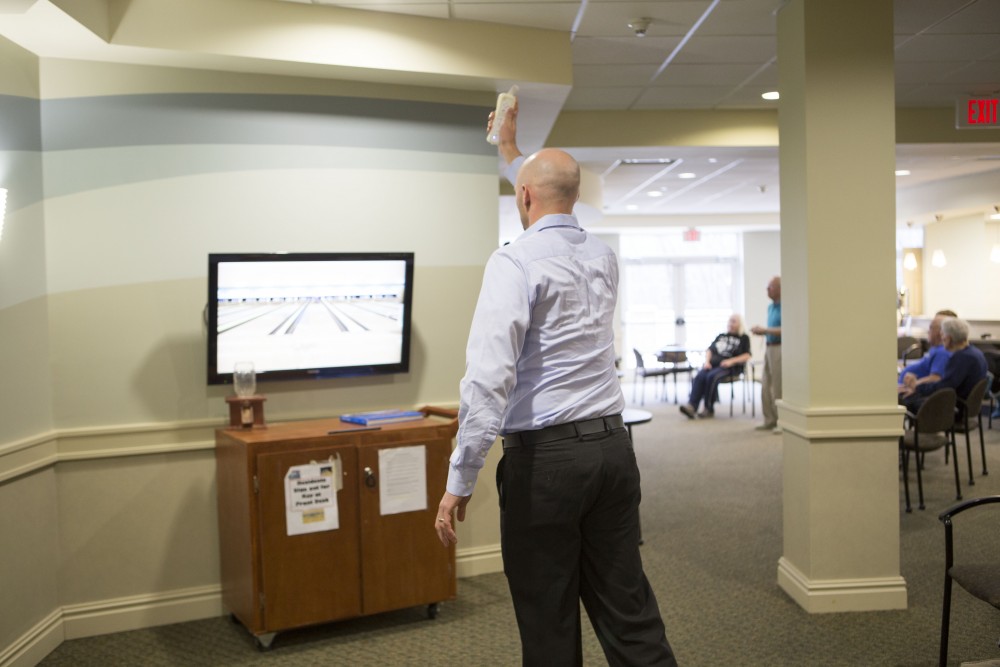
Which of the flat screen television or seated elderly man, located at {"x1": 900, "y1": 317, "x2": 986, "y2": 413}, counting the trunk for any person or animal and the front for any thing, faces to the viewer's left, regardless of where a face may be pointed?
the seated elderly man

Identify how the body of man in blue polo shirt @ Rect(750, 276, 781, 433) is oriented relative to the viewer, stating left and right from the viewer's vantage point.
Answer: facing to the left of the viewer

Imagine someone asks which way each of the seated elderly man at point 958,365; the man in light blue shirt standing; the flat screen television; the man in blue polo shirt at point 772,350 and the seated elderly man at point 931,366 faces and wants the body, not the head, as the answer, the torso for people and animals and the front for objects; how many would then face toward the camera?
1

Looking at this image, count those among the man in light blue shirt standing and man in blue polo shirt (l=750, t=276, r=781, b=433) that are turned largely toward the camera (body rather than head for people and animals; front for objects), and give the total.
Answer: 0

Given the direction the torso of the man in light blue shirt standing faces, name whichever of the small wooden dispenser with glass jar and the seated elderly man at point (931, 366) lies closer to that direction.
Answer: the small wooden dispenser with glass jar

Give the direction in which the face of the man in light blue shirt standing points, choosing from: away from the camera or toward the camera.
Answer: away from the camera

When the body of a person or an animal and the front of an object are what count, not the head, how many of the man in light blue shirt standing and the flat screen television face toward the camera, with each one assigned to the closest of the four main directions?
1

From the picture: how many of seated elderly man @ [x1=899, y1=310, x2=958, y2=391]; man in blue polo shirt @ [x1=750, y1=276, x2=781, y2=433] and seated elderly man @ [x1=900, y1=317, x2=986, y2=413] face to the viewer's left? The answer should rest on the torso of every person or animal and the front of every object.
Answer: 3

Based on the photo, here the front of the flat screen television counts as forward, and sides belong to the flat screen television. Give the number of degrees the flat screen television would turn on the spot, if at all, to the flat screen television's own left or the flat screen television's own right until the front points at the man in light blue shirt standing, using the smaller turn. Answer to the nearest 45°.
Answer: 0° — it already faces them

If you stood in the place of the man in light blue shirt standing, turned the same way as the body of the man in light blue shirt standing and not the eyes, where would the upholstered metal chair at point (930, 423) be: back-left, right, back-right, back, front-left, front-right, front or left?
right

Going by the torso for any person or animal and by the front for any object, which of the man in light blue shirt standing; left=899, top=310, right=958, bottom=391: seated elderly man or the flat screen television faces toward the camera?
the flat screen television

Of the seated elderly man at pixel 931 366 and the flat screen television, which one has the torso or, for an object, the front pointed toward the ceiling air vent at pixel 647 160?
the seated elderly man

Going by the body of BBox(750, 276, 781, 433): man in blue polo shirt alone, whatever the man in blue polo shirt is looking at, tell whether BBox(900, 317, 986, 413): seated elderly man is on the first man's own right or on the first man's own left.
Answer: on the first man's own left

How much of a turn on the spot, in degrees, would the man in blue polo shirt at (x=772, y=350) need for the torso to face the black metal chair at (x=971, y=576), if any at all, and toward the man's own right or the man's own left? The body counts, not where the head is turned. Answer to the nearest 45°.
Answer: approximately 90° to the man's own left

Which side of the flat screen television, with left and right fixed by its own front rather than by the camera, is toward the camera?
front

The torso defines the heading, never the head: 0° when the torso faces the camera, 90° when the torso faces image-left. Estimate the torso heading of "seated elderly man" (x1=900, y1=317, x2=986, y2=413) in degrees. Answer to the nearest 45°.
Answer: approximately 90°

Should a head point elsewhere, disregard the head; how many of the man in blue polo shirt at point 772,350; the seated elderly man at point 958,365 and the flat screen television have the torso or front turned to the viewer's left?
2

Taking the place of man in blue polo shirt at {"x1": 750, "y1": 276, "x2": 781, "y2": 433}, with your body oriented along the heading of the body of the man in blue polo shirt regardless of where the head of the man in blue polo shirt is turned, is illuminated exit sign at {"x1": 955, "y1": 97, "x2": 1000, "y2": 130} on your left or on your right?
on your left

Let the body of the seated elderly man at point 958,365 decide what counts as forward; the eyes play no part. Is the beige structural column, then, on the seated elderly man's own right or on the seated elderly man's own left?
on the seated elderly man's own left
